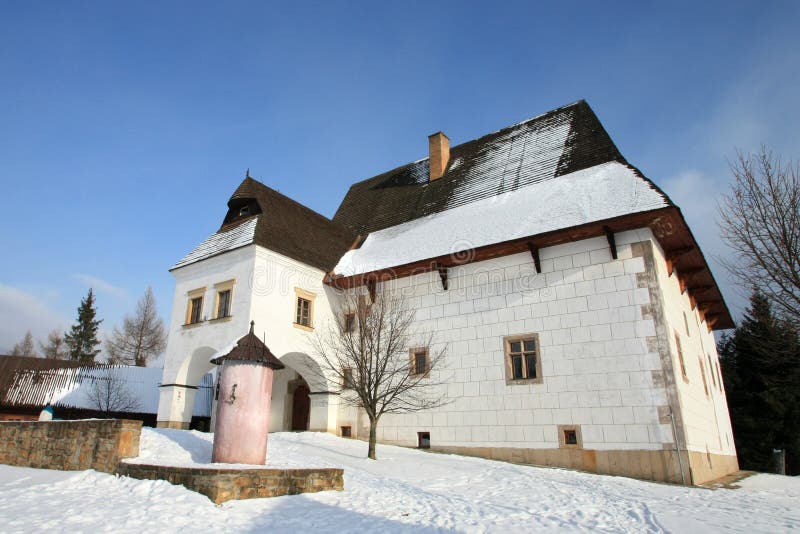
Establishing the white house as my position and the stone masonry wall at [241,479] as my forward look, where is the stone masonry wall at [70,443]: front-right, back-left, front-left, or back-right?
front-right

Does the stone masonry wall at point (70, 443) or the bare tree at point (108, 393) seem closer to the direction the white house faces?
the stone masonry wall

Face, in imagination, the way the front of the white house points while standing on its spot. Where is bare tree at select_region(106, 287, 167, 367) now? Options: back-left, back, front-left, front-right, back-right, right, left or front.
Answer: right

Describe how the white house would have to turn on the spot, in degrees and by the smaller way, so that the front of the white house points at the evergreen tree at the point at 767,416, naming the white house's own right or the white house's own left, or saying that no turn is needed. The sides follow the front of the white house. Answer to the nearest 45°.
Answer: approximately 180°

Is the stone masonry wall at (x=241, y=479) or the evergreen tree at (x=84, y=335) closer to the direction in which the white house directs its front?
the stone masonry wall

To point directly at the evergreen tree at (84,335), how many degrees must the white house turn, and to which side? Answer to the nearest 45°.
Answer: approximately 90° to its right

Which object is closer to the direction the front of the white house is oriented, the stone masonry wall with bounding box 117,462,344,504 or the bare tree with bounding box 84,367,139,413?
the stone masonry wall

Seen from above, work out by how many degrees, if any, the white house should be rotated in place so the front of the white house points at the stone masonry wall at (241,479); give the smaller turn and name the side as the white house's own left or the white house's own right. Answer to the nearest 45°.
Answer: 0° — it already faces it

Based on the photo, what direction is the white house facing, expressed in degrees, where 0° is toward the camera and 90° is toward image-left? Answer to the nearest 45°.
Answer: approximately 45°

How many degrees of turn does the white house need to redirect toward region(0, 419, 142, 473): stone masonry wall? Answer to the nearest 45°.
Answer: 0° — it already faces it
